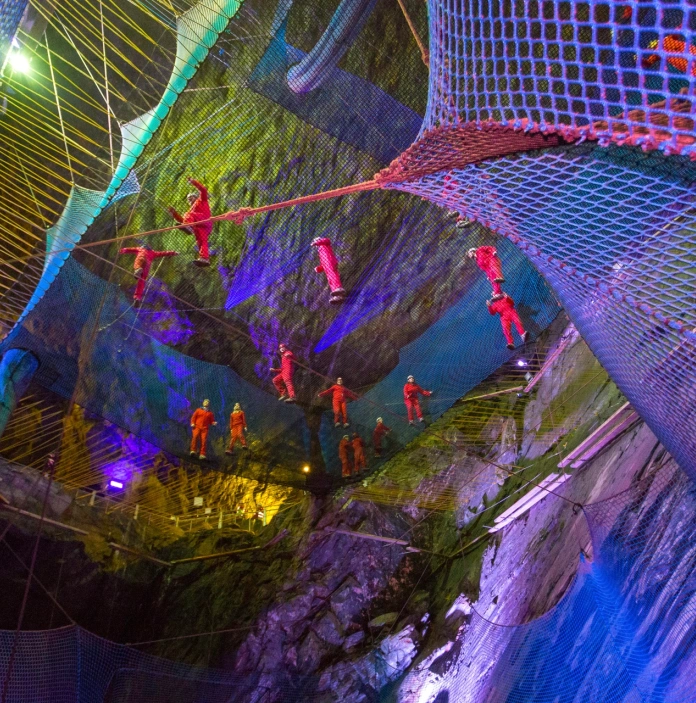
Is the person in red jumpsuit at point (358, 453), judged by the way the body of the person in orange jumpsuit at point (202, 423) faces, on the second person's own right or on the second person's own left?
on the second person's own left

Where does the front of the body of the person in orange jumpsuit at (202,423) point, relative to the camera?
toward the camera

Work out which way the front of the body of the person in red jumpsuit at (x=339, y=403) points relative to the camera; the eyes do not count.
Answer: toward the camera
